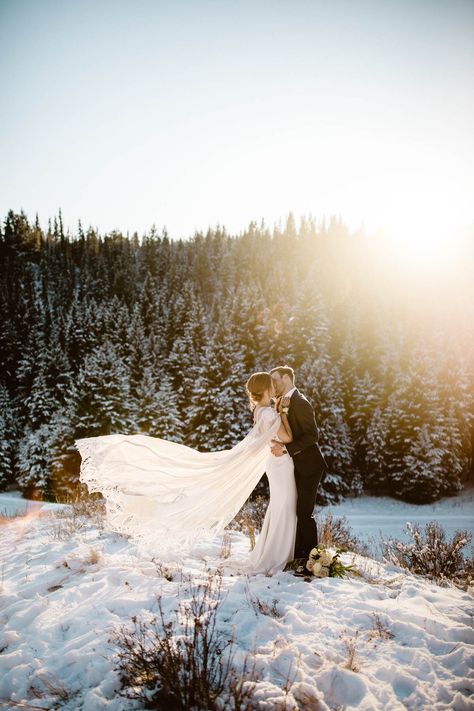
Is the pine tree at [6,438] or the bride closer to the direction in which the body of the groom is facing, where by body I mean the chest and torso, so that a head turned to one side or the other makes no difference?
the bride

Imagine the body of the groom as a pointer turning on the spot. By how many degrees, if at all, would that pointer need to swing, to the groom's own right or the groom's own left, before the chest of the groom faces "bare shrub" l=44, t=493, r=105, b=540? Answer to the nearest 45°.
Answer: approximately 45° to the groom's own right

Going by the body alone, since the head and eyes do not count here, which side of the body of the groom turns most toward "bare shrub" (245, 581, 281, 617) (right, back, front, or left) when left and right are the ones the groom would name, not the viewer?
left

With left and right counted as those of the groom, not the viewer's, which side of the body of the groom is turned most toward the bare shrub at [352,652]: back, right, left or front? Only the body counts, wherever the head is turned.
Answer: left

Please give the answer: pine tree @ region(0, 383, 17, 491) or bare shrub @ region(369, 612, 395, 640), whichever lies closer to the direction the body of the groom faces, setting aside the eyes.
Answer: the pine tree

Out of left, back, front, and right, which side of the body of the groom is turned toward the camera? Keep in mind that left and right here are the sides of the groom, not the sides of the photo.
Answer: left

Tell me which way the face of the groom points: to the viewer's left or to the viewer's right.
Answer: to the viewer's left

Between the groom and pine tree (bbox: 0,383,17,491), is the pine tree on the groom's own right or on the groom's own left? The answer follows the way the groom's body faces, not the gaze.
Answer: on the groom's own right
